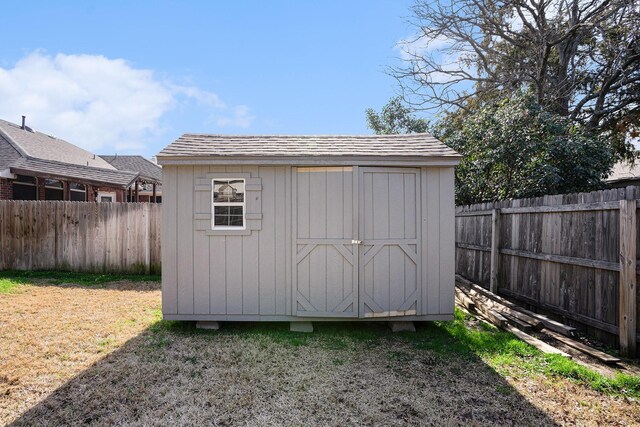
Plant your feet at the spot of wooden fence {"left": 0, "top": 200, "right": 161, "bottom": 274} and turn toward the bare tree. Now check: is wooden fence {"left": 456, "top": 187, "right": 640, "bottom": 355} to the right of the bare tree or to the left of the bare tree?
right

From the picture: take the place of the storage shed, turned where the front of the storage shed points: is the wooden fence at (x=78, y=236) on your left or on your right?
on your right

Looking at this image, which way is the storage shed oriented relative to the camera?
toward the camera

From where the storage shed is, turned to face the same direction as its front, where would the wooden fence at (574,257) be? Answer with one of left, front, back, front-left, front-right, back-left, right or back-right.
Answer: left

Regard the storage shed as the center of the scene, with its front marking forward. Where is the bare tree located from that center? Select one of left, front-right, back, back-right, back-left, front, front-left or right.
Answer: back-left

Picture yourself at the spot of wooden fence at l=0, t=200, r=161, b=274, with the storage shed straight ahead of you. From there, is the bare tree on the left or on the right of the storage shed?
left

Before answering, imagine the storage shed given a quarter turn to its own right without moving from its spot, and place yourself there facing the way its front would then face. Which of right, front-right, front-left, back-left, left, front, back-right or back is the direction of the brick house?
front-right

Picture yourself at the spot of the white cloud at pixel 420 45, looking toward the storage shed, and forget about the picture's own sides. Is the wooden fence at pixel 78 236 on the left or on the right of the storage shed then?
right

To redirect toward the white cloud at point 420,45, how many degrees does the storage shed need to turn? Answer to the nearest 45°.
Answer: approximately 135° to its left
